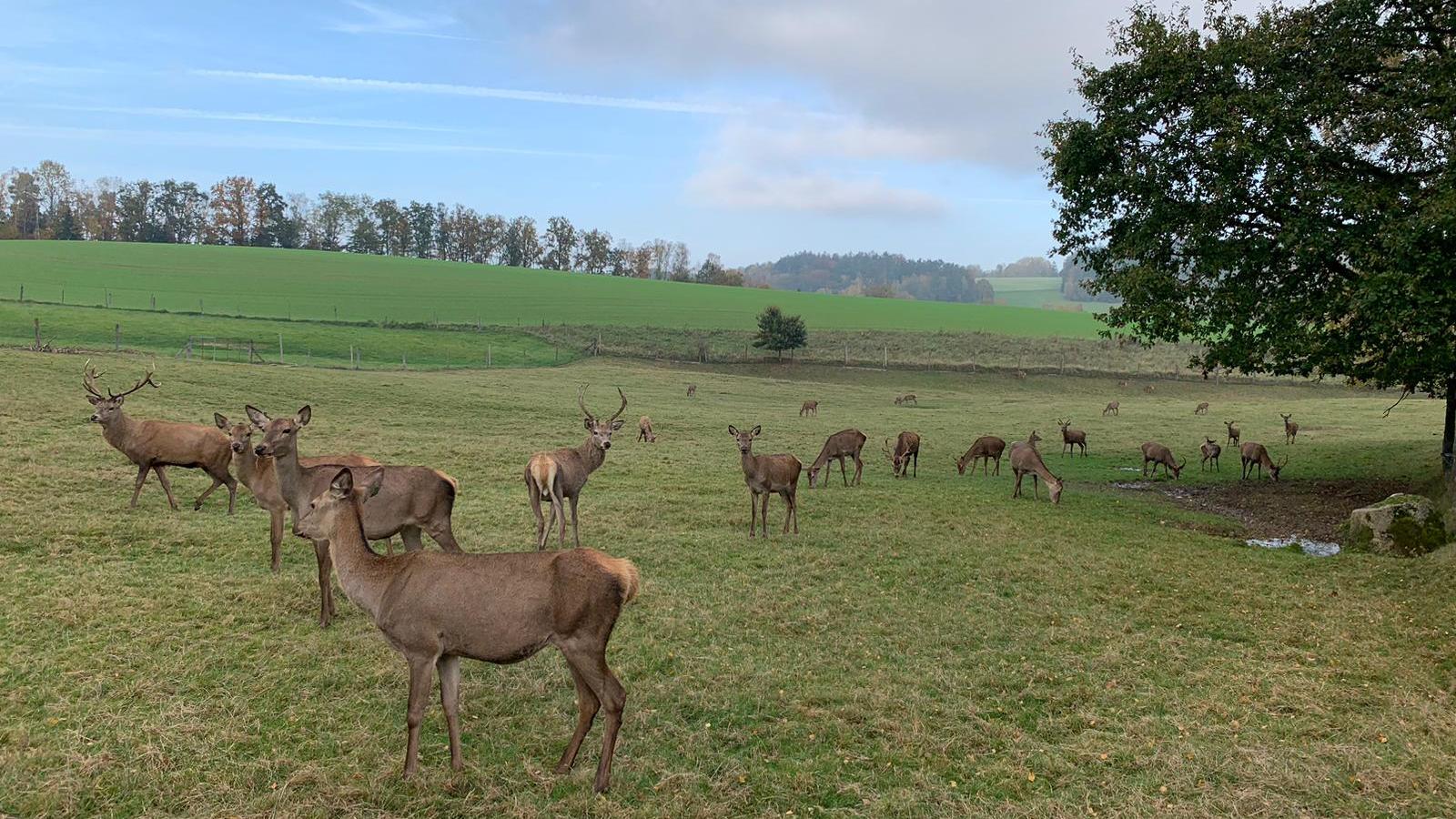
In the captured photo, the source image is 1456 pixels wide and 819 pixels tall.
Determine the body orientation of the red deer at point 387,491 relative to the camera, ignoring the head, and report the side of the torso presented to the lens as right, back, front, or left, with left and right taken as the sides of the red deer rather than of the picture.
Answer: left

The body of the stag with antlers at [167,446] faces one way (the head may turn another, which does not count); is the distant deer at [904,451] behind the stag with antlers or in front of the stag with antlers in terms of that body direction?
behind

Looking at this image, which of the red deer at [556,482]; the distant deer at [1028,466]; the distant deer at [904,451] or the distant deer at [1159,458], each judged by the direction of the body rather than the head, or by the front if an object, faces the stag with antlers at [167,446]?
the distant deer at [904,451]

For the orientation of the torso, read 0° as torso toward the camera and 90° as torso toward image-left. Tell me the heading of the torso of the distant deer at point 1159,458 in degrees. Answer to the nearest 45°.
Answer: approximately 270°

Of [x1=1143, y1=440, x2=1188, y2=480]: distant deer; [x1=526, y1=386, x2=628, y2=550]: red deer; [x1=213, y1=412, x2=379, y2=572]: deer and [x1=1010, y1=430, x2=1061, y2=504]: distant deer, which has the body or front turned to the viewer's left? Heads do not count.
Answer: the deer

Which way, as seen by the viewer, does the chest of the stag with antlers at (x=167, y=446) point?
to the viewer's left

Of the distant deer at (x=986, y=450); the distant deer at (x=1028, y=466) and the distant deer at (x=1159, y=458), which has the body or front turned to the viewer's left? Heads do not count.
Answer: the distant deer at (x=986, y=450)

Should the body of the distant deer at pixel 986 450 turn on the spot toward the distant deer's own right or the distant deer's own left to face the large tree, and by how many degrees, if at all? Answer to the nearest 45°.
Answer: approximately 135° to the distant deer's own left

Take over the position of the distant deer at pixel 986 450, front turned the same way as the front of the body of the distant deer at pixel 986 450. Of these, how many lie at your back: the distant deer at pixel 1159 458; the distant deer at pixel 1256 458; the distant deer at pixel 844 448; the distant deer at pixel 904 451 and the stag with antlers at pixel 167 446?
2

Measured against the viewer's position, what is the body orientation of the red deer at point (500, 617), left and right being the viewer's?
facing to the left of the viewer

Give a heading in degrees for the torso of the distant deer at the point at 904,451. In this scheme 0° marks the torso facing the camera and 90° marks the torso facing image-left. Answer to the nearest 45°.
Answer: approximately 45°

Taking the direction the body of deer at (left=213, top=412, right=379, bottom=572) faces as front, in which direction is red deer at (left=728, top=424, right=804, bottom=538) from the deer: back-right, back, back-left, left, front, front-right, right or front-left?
back

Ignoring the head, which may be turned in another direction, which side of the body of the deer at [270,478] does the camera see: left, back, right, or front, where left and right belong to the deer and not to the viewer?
left
